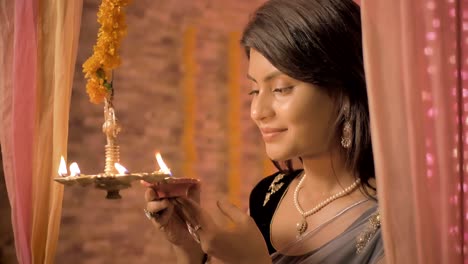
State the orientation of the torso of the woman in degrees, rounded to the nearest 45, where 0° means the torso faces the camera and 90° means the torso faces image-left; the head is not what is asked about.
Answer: approximately 45°

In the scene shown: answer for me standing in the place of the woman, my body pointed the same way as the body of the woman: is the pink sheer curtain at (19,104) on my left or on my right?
on my right

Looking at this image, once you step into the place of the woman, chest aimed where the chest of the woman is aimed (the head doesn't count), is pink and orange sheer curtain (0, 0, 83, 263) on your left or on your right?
on your right

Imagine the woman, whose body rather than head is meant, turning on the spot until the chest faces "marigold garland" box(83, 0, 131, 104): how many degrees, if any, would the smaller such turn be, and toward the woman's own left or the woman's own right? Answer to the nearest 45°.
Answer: approximately 45° to the woman's own right
